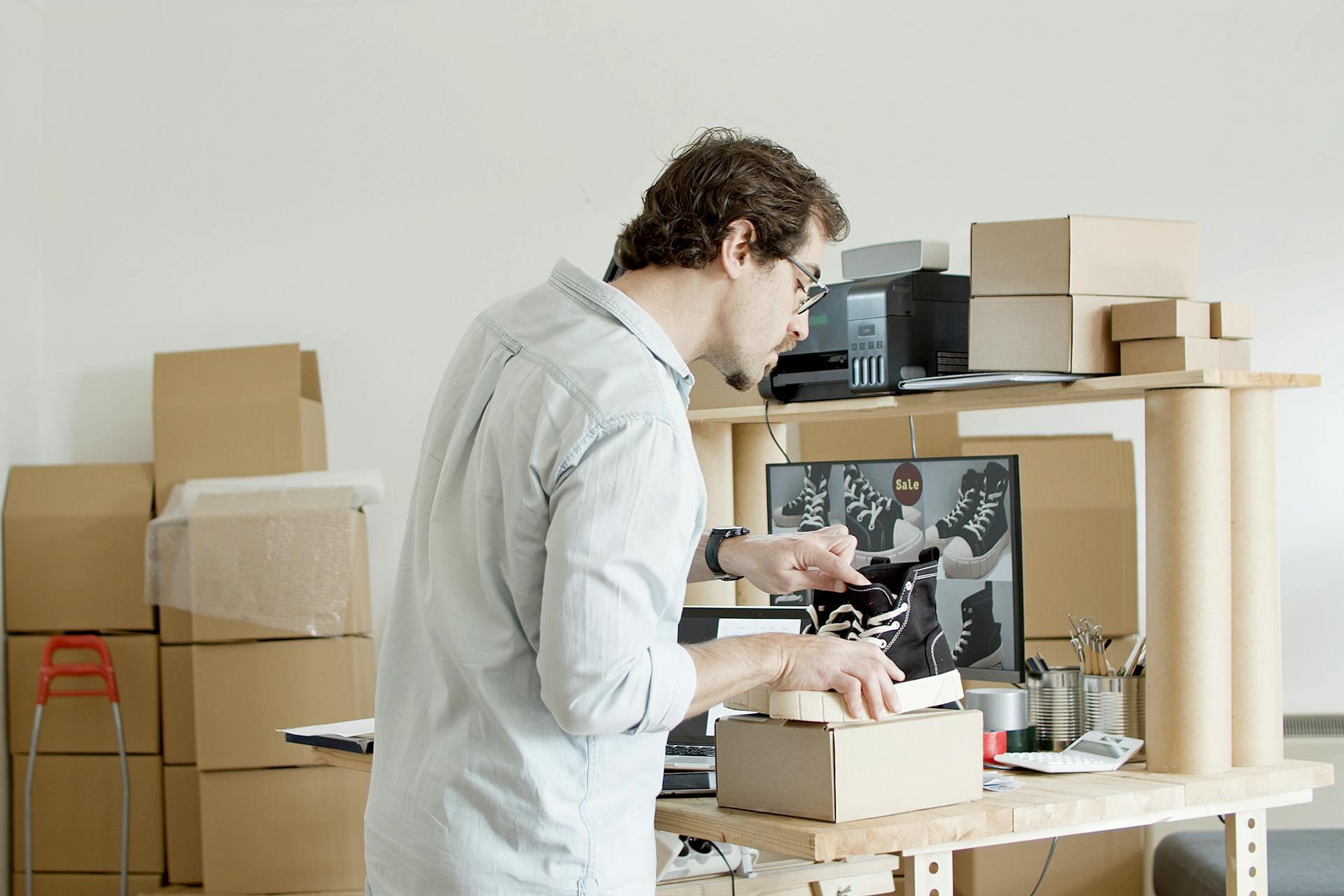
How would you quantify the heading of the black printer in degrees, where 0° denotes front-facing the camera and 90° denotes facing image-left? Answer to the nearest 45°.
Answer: approximately 45°

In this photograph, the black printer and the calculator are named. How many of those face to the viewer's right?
0

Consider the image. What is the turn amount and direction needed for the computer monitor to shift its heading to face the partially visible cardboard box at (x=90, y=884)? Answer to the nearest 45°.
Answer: approximately 90° to its right

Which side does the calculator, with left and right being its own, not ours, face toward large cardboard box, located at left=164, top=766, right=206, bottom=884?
right

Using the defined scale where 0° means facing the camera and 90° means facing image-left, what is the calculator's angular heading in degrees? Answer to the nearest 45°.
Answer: approximately 45°

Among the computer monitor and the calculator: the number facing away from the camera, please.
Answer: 0

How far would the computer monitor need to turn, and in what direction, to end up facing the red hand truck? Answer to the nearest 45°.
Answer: approximately 90° to its right

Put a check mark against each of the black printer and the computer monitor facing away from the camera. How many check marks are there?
0

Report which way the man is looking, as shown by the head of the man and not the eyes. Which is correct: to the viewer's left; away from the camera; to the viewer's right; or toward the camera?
to the viewer's right

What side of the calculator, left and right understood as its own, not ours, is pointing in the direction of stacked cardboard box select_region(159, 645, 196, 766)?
right
